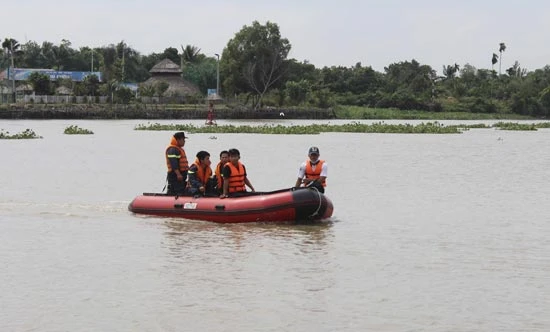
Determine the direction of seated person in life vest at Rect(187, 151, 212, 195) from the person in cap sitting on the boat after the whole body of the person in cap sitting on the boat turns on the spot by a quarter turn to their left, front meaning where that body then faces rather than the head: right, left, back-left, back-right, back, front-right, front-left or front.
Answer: back

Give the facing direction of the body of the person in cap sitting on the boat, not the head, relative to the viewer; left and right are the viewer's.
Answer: facing the viewer

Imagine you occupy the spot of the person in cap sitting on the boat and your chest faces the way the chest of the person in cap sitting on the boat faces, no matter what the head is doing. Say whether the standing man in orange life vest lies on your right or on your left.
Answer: on your right
